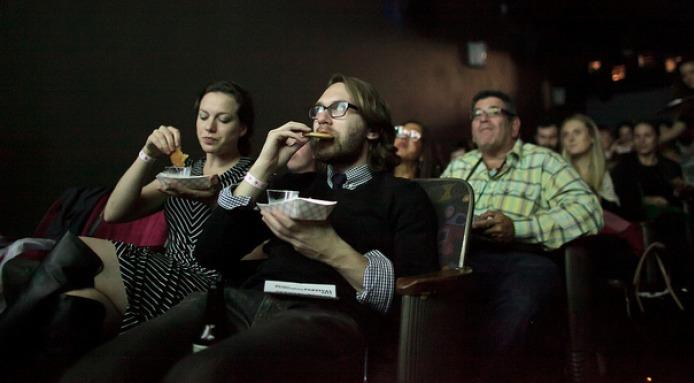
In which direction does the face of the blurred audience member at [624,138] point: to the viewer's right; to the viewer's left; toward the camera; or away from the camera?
toward the camera

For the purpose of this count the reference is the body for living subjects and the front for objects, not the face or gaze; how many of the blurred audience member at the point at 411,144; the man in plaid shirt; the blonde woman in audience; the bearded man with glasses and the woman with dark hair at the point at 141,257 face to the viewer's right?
0

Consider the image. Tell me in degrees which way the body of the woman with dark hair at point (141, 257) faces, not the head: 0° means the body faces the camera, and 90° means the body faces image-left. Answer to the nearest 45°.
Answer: approximately 45°

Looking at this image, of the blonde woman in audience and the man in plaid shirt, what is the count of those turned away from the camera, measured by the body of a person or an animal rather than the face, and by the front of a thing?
0

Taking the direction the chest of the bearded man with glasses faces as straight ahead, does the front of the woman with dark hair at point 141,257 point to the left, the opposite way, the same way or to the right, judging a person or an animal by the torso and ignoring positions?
the same way

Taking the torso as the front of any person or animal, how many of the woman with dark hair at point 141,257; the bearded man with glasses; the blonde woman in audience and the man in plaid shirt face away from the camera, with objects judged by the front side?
0

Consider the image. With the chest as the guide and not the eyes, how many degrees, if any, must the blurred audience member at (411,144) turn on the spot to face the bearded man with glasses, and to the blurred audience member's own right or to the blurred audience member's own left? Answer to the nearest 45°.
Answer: approximately 45° to the blurred audience member's own left

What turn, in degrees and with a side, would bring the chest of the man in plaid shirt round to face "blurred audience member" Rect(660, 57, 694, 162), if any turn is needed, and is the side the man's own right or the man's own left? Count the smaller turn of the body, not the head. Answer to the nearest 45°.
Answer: approximately 180°

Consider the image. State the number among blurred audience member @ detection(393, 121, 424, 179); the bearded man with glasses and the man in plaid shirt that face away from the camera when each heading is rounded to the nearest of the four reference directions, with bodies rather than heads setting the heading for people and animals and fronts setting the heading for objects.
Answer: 0

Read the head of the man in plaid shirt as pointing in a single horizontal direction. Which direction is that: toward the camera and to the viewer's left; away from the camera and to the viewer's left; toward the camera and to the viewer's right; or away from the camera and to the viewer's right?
toward the camera and to the viewer's left

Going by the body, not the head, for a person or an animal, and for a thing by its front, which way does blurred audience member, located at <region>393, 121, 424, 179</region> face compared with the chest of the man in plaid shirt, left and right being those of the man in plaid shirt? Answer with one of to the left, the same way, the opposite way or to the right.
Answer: the same way

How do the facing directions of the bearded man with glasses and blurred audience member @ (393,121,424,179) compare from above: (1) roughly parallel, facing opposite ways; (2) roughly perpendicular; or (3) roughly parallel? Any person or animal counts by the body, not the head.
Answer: roughly parallel

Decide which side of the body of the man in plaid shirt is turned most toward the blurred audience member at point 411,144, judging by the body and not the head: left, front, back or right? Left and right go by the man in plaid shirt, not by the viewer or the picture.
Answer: right

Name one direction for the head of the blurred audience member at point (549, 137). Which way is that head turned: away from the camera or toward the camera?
toward the camera

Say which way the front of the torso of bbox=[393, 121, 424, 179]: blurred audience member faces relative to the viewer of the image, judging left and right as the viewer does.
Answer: facing the viewer and to the left of the viewer
